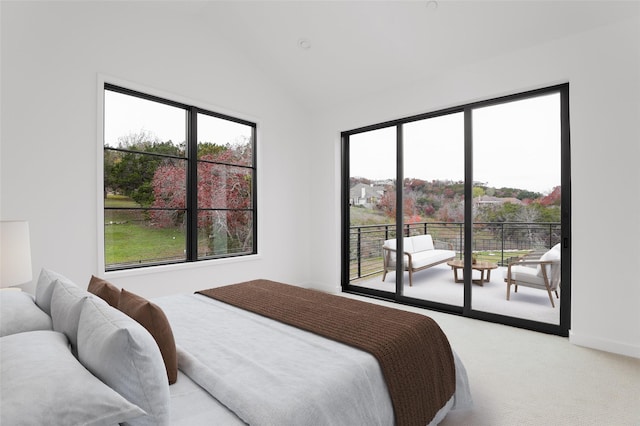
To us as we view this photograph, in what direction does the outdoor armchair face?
facing to the left of the viewer

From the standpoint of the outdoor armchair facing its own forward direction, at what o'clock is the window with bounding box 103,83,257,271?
The window is roughly at 11 o'clock from the outdoor armchair.

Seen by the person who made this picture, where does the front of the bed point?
facing away from the viewer and to the right of the viewer

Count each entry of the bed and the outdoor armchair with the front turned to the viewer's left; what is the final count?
1

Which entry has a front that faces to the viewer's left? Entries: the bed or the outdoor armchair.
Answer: the outdoor armchair
